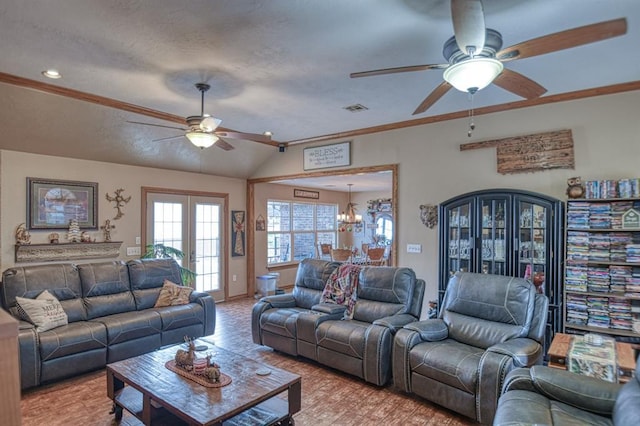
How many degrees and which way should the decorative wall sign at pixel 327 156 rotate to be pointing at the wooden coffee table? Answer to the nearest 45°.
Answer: approximately 45° to its left

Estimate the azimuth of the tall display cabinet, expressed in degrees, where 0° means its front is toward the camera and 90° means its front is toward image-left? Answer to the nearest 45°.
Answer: approximately 45°

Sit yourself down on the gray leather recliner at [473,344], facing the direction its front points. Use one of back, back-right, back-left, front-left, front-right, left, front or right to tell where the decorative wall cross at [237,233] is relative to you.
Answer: right

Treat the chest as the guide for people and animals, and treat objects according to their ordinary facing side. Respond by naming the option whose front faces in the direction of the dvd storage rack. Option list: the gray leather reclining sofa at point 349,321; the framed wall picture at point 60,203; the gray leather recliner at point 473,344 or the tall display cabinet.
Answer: the framed wall picture

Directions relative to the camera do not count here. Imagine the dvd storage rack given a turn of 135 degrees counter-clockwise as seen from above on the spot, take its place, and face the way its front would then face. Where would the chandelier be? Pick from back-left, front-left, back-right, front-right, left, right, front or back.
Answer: back-left

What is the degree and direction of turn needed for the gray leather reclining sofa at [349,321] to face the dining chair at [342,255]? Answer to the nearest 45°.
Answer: approximately 135° to its right

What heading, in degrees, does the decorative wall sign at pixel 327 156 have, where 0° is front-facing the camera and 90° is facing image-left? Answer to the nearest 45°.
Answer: approximately 45°

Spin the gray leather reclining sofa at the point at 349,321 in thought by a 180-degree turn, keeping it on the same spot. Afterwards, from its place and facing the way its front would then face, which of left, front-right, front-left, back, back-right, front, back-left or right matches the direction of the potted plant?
left
